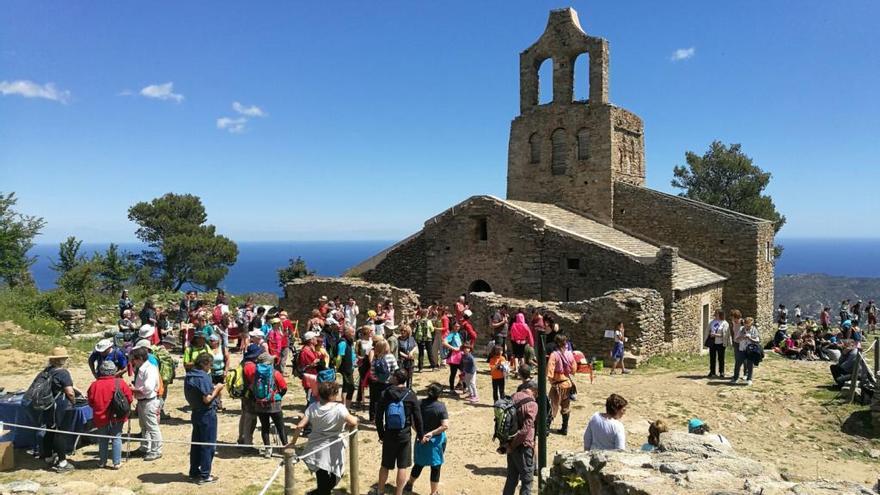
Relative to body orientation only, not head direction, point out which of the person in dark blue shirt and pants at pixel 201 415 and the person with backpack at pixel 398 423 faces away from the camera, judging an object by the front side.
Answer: the person with backpack at pixel 398 423

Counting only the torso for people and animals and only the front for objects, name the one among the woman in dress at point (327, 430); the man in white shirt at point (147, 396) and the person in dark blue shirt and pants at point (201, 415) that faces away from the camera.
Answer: the woman in dress

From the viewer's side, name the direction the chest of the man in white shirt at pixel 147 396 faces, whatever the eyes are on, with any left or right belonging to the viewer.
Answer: facing to the left of the viewer

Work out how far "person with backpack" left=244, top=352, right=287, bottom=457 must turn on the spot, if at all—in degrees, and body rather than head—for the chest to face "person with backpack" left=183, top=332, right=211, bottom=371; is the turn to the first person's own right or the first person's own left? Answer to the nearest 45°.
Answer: approximately 45° to the first person's own left

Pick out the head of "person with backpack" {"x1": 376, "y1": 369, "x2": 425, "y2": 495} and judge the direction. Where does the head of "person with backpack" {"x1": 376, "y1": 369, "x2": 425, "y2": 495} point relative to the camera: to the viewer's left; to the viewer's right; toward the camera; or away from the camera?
away from the camera

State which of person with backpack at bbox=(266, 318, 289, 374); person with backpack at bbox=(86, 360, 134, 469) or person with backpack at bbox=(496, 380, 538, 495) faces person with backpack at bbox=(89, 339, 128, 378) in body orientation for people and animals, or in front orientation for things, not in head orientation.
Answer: person with backpack at bbox=(86, 360, 134, 469)

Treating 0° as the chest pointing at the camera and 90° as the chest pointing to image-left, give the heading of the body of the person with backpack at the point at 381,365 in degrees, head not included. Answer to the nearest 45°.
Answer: approximately 225°

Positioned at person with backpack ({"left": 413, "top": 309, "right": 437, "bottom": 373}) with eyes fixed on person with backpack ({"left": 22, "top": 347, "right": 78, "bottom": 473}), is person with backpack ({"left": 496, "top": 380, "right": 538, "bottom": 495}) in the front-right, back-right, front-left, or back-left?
front-left

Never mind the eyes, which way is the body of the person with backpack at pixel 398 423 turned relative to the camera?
away from the camera

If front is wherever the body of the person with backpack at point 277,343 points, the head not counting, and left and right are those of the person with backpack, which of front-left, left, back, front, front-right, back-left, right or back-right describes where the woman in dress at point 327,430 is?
front

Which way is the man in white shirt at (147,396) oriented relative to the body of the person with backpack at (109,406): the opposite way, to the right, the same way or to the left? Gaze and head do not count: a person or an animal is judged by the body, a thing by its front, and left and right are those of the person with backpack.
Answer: to the left

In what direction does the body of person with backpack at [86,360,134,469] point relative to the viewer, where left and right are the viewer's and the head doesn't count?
facing away from the viewer

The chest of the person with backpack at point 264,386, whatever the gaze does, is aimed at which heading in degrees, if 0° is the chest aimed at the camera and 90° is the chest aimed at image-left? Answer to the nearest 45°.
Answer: approximately 180°

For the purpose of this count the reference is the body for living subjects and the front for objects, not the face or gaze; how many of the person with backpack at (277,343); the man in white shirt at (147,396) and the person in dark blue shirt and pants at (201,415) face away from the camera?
1

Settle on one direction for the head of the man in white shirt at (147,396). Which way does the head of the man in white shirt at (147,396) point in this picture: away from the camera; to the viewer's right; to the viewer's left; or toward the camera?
to the viewer's left
